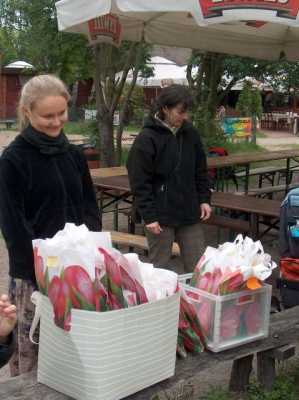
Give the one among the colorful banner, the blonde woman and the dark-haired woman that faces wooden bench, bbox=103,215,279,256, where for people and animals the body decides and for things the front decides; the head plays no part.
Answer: the colorful banner

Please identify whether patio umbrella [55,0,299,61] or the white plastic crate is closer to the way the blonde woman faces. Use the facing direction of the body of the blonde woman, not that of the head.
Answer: the white plastic crate

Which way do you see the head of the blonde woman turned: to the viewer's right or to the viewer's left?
to the viewer's right

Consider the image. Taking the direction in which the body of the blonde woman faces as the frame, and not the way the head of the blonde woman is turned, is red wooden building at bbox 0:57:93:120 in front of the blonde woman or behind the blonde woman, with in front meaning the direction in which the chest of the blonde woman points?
behind

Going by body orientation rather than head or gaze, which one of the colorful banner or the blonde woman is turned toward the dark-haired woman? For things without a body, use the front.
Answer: the colorful banner

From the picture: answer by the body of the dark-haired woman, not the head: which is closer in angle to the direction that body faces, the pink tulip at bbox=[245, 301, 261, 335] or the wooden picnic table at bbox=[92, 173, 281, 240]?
the pink tulip

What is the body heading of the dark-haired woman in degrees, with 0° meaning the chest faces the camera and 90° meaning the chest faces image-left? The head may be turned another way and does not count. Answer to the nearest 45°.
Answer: approximately 315°

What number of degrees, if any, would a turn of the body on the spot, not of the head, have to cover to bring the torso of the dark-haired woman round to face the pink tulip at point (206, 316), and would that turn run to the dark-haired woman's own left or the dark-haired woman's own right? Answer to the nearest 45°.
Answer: approximately 45° to the dark-haired woman's own right
